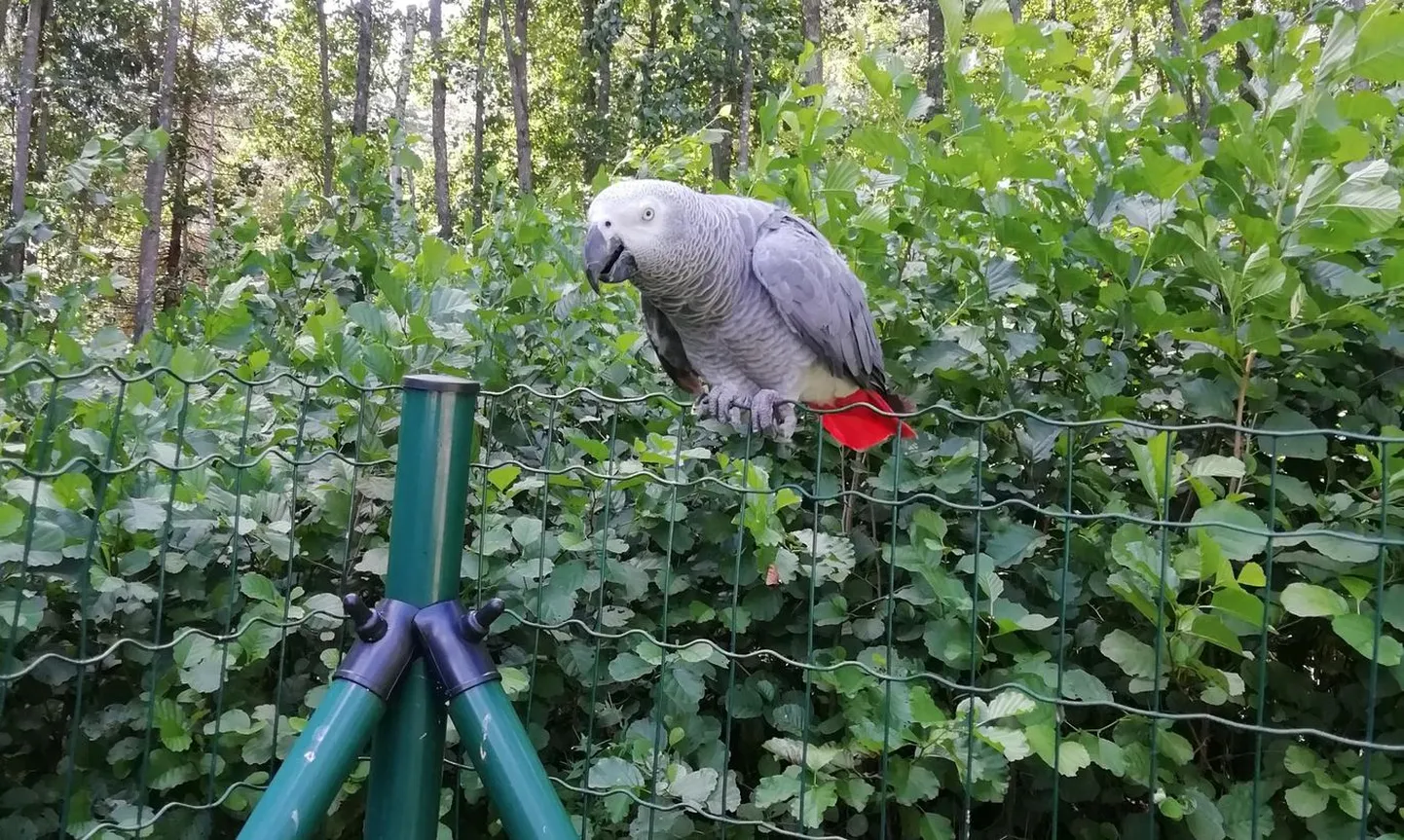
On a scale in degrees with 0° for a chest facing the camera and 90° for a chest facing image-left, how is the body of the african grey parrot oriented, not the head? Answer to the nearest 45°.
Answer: approximately 45°

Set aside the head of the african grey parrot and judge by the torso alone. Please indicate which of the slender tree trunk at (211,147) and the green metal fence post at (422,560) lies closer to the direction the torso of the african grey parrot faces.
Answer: the green metal fence post

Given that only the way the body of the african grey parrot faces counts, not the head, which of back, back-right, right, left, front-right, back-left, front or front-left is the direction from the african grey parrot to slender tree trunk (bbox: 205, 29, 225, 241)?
right

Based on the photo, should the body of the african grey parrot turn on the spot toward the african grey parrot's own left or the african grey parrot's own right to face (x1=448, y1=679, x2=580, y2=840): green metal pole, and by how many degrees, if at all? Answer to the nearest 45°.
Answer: approximately 45° to the african grey parrot's own left

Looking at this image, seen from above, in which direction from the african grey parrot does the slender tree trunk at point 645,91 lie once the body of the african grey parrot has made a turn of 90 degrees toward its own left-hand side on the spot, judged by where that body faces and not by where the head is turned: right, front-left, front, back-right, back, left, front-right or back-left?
back-left

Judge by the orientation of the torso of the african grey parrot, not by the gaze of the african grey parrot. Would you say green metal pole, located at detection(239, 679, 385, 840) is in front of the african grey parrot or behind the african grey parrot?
in front
